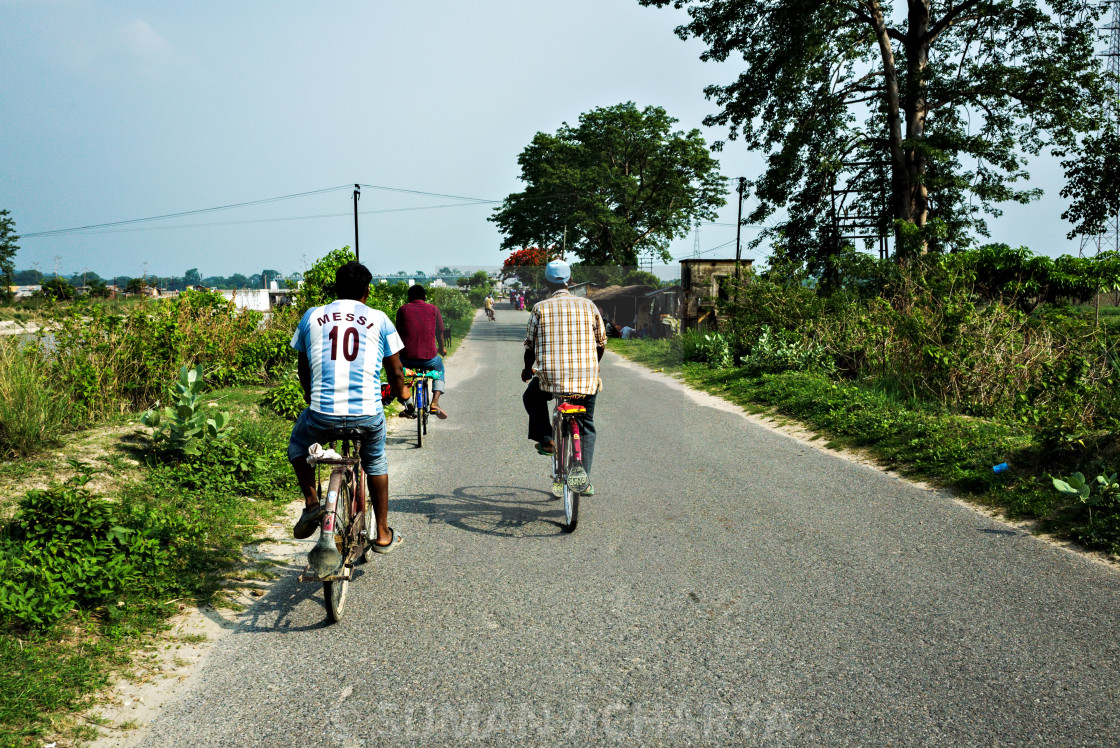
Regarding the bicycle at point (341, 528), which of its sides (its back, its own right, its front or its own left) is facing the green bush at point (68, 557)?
left

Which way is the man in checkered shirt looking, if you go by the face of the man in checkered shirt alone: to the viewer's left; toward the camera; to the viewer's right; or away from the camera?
away from the camera

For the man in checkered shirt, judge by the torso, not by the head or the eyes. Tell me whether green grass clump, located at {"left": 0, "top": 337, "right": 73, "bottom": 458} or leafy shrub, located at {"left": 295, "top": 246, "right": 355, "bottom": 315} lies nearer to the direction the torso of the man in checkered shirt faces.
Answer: the leafy shrub

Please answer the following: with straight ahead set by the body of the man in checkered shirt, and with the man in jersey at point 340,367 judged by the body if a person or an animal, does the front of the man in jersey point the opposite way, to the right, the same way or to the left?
the same way

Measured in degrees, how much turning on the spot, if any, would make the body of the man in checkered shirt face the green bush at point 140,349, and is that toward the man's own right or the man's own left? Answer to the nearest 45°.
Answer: approximately 45° to the man's own left

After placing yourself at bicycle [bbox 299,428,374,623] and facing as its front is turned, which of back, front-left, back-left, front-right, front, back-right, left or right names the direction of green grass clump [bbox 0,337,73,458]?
front-left

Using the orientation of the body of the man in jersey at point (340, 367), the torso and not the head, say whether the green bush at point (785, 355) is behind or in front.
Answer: in front

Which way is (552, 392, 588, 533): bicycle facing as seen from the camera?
away from the camera

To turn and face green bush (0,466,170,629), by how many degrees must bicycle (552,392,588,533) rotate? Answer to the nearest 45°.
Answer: approximately 135° to its left

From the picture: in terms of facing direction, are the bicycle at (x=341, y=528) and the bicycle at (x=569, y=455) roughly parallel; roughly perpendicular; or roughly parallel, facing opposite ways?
roughly parallel

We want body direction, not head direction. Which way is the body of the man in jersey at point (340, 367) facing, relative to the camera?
away from the camera

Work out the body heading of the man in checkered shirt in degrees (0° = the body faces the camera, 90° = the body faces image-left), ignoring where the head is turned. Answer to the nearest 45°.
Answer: approximately 180°

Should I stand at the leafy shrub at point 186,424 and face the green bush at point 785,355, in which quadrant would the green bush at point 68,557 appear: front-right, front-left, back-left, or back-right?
back-right

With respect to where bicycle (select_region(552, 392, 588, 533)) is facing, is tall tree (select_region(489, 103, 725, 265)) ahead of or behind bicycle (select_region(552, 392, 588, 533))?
ahead

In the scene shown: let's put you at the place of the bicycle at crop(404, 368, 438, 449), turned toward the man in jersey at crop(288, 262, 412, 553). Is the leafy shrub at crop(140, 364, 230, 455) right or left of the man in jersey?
right

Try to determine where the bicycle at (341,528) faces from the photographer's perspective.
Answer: facing away from the viewer

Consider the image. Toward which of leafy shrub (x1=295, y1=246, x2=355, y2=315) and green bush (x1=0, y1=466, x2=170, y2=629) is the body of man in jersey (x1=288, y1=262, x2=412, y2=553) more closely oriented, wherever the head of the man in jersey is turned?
the leafy shrub

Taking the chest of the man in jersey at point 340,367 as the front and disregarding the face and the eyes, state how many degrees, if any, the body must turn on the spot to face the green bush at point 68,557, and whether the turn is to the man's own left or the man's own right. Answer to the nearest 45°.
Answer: approximately 90° to the man's own left

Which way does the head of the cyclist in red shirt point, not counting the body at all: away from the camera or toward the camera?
away from the camera
